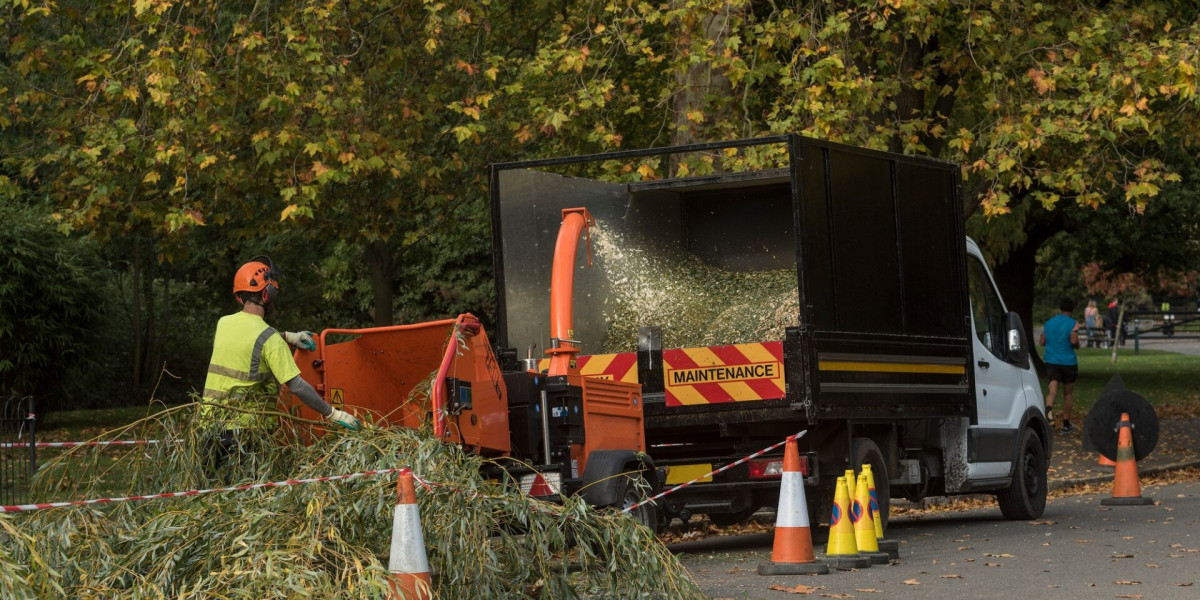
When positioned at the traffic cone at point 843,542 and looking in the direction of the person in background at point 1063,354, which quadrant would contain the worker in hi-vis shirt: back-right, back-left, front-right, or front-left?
back-left

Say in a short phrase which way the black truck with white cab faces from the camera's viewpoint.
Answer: facing away from the viewer and to the right of the viewer

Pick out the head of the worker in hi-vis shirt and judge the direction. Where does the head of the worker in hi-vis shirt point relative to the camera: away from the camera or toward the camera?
away from the camera
